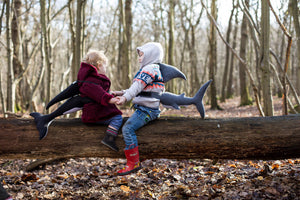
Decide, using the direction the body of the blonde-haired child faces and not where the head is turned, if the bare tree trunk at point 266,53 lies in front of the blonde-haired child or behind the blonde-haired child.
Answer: in front

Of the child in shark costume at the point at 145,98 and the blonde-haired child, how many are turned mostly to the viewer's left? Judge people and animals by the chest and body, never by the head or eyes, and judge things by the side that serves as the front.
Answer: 1

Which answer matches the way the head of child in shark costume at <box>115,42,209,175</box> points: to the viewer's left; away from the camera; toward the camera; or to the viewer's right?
to the viewer's left

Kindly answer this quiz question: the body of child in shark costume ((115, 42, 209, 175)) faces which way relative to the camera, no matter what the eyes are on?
to the viewer's left

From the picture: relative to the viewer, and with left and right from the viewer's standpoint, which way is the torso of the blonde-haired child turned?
facing to the right of the viewer

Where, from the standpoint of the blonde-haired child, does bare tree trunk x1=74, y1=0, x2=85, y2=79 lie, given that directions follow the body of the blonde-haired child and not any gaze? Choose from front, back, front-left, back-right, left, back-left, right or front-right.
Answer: left

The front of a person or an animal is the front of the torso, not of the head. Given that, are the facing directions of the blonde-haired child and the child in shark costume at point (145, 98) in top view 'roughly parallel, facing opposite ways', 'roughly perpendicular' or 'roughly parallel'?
roughly parallel, facing opposite ways
